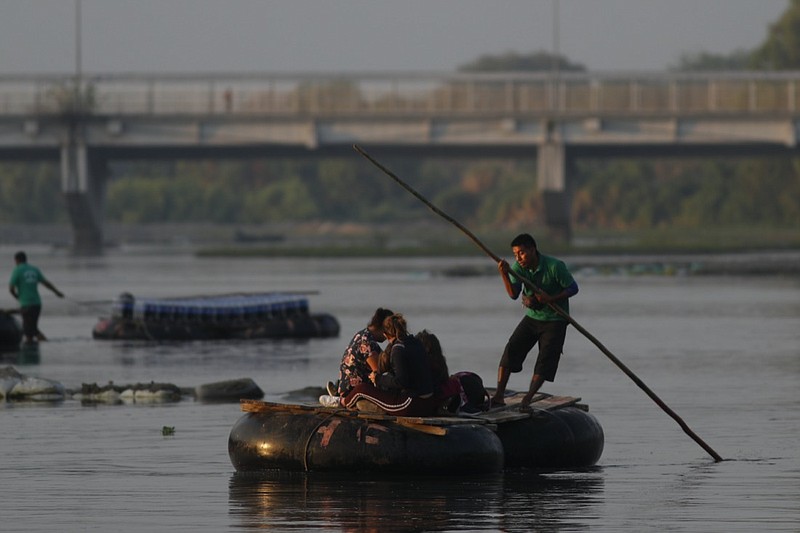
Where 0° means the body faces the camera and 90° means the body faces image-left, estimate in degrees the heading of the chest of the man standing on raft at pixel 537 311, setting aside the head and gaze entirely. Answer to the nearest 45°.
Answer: approximately 45°

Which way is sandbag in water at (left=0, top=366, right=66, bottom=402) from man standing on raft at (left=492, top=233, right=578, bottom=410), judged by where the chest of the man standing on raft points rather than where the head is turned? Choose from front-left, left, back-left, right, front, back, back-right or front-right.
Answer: right

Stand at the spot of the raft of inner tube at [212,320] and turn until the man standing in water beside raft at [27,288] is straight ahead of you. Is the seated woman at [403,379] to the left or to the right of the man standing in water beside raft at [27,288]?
left

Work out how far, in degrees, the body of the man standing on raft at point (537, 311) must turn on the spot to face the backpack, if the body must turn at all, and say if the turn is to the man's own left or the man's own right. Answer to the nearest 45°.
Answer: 0° — they already face it

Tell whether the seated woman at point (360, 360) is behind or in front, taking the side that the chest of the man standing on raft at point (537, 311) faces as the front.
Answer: in front

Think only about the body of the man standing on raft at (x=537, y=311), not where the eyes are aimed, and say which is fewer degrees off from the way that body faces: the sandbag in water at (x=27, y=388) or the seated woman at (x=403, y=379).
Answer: the seated woman
